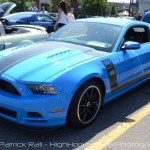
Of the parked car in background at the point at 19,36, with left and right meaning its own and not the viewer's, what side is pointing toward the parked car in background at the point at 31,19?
right

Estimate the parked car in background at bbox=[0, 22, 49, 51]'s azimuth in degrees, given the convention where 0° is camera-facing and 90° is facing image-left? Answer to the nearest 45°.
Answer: approximately 90°

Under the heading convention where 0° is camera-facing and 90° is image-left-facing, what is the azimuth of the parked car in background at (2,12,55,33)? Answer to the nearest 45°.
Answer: approximately 45°
